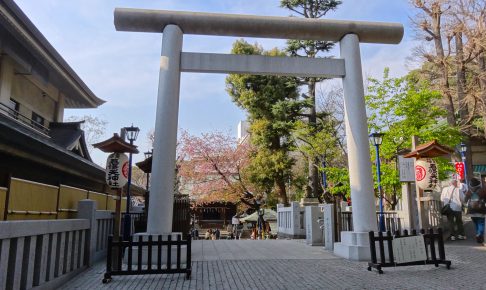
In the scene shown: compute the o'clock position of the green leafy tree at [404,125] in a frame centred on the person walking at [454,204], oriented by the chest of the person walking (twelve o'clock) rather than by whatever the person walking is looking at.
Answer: The green leafy tree is roughly at 5 o'clock from the person walking.

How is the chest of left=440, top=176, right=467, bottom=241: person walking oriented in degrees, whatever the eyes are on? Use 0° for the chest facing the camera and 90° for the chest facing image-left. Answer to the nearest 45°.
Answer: approximately 0°

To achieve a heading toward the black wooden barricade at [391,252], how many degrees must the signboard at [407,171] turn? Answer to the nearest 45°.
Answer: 0° — it already faces it

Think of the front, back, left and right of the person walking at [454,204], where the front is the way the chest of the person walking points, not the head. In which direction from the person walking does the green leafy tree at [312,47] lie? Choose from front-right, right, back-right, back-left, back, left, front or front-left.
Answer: back-right

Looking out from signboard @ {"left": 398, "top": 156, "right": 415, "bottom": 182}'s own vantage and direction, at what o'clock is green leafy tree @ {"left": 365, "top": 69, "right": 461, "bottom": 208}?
The green leafy tree is roughly at 6 o'clock from the signboard.
